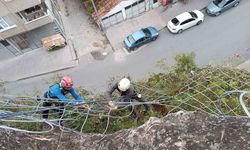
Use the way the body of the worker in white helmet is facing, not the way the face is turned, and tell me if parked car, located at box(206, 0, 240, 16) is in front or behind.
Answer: behind

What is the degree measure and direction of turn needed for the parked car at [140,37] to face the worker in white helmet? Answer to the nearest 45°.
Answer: approximately 135° to its right

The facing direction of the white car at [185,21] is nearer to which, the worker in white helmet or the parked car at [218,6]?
the parked car

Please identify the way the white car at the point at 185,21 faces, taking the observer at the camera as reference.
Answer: facing away from the viewer and to the right of the viewer

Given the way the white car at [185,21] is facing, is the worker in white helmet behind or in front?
behind

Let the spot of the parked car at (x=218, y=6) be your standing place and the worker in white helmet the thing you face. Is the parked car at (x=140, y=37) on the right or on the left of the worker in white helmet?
right

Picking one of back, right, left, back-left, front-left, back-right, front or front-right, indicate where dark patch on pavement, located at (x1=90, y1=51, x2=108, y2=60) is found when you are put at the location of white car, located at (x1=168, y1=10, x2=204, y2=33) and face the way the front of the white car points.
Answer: back-left

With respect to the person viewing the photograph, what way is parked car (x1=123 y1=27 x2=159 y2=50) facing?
facing away from the viewer and to the right of the viewer
